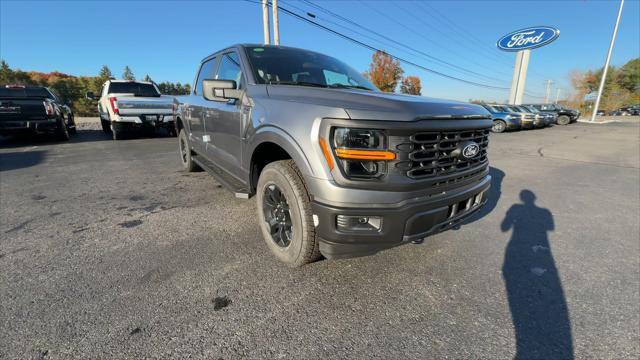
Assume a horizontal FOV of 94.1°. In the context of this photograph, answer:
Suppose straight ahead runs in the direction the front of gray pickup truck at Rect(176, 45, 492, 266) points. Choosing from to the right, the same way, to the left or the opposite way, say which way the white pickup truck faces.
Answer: the opposite way

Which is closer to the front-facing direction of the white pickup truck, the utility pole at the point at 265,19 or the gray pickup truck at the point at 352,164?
the utility pole

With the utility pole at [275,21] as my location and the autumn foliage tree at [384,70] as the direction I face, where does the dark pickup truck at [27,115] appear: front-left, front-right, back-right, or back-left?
back-left

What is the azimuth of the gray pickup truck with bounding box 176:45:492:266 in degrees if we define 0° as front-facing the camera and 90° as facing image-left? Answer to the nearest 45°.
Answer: approximately 315°

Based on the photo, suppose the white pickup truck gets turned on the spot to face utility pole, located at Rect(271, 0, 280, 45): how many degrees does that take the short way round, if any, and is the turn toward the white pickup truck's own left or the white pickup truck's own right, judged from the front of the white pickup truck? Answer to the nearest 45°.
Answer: approximately 45° to the white pickup truck's own right

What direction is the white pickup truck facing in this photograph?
away from the camera

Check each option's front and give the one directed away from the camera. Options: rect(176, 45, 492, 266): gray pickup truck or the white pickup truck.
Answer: the white pickup truck

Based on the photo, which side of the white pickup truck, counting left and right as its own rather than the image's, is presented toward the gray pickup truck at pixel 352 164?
back

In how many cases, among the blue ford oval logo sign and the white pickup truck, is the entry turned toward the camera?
1

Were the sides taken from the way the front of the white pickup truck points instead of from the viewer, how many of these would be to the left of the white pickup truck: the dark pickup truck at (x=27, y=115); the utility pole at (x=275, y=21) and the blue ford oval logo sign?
1

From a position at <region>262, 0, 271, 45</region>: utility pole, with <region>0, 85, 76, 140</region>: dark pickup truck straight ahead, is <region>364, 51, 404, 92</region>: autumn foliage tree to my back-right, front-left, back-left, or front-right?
back-right
